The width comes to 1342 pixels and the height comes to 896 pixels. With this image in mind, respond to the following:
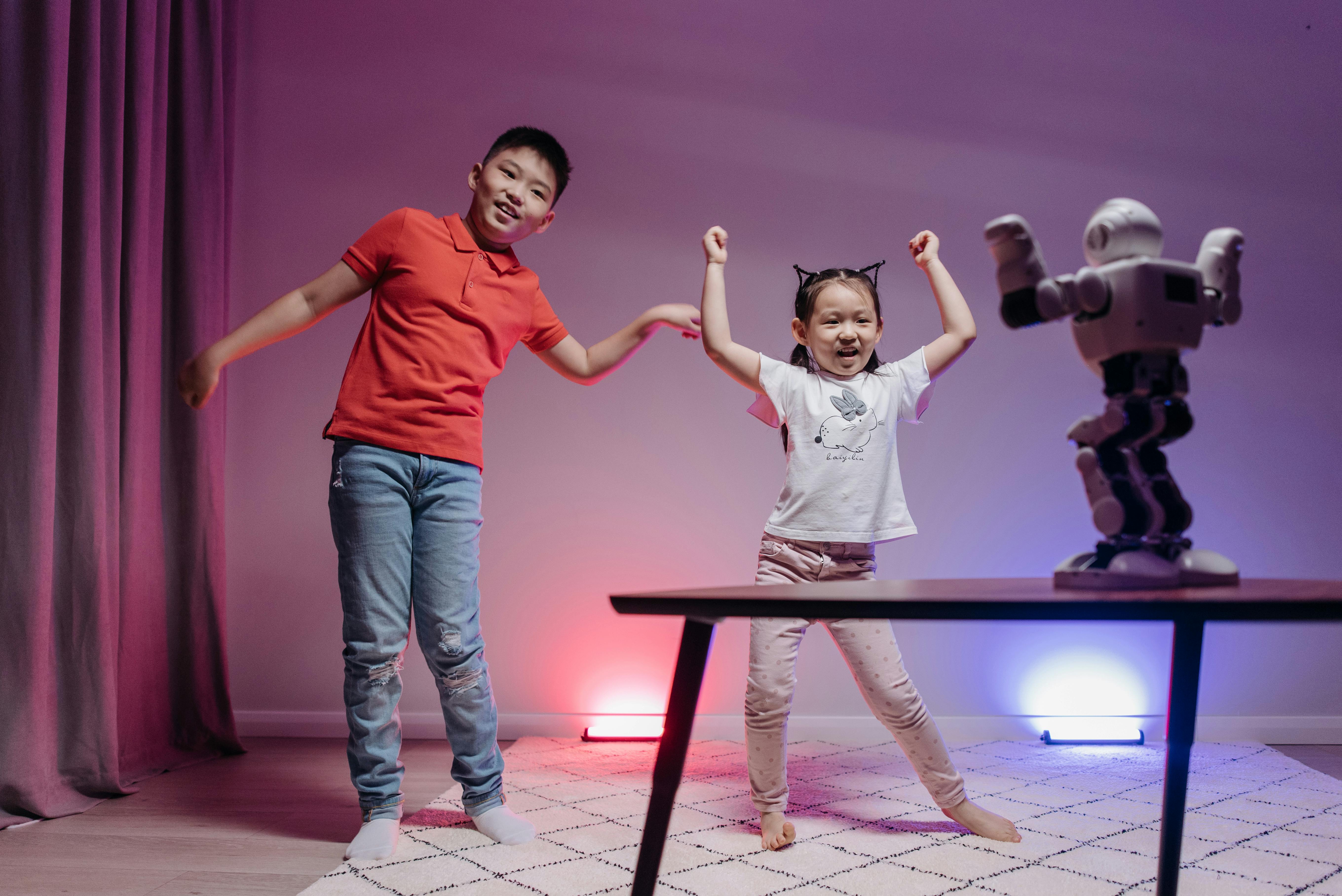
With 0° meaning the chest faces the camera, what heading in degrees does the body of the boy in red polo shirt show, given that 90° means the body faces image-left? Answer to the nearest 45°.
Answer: approximately 0°

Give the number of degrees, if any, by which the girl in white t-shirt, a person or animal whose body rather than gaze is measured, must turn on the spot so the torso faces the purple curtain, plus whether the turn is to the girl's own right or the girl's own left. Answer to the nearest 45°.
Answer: approximately 90° to the girl's own right

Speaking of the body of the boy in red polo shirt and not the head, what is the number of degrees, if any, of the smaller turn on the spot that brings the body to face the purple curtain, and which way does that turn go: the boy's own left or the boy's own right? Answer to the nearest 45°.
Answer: approximately 135° to the boy's own right

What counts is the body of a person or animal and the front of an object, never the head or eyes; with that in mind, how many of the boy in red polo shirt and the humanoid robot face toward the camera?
1

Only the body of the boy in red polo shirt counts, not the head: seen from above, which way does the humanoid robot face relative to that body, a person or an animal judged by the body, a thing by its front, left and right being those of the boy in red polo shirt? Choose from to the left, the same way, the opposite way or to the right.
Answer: the opposite way

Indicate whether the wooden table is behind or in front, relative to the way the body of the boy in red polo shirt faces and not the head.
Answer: in front

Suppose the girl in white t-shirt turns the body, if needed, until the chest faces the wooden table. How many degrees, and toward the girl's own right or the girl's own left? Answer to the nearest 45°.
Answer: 0° — they already face it

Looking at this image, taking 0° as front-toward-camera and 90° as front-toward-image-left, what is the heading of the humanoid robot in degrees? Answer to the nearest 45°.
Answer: approximately 135°

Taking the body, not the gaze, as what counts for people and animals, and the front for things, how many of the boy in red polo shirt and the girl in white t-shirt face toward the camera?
2
